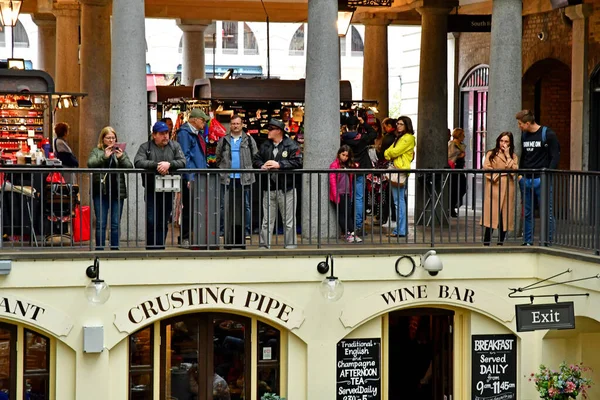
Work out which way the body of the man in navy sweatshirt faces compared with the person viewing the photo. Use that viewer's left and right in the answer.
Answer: facing the viewer and to the left of the viewer

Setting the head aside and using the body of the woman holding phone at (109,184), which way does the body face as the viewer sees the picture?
toward the camera

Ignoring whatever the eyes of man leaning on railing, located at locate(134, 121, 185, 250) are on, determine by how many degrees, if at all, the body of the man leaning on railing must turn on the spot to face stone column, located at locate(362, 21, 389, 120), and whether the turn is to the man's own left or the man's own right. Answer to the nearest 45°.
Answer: approximately 135° to the man's own left

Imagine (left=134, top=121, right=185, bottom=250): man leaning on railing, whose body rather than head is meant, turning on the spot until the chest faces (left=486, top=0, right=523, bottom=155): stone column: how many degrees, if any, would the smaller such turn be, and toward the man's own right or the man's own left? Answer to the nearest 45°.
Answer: approximately 90° to the man's own left

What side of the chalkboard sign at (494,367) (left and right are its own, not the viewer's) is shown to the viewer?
front

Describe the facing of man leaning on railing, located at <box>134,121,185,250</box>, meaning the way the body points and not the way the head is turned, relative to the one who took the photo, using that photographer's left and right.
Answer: facing the viewer

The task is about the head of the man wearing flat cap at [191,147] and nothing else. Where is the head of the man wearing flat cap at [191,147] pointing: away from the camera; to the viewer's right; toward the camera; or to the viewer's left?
to the viewer's right

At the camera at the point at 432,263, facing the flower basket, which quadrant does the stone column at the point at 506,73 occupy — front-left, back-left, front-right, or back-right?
front-left

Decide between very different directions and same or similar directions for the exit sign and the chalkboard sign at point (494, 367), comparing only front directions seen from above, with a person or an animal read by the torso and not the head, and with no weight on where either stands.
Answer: same or similar directions

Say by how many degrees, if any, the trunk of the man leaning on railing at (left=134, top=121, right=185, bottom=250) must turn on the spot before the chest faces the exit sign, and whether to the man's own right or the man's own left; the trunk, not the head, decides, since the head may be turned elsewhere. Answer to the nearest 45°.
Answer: approximately 90° to the man's own left

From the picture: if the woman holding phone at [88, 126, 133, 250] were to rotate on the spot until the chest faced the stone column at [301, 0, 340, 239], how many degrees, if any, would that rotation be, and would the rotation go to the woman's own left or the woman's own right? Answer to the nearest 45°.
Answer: approximately 90° to the woman's own left

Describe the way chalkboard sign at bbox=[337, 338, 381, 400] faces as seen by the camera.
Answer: facing the viewer

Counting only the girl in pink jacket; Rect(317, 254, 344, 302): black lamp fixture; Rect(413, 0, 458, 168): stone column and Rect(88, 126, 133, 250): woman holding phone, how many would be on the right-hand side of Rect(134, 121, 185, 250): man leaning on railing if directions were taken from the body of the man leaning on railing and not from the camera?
1
